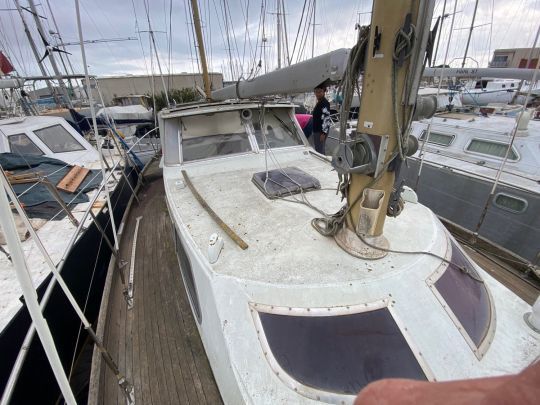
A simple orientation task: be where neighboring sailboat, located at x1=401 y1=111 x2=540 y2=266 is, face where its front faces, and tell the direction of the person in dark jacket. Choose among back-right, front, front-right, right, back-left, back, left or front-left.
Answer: right

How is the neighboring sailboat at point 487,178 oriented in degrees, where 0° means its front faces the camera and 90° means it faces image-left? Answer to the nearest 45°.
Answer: approximately 315°

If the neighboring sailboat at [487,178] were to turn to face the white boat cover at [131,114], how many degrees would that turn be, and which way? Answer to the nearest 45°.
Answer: approximately 135° to its right
